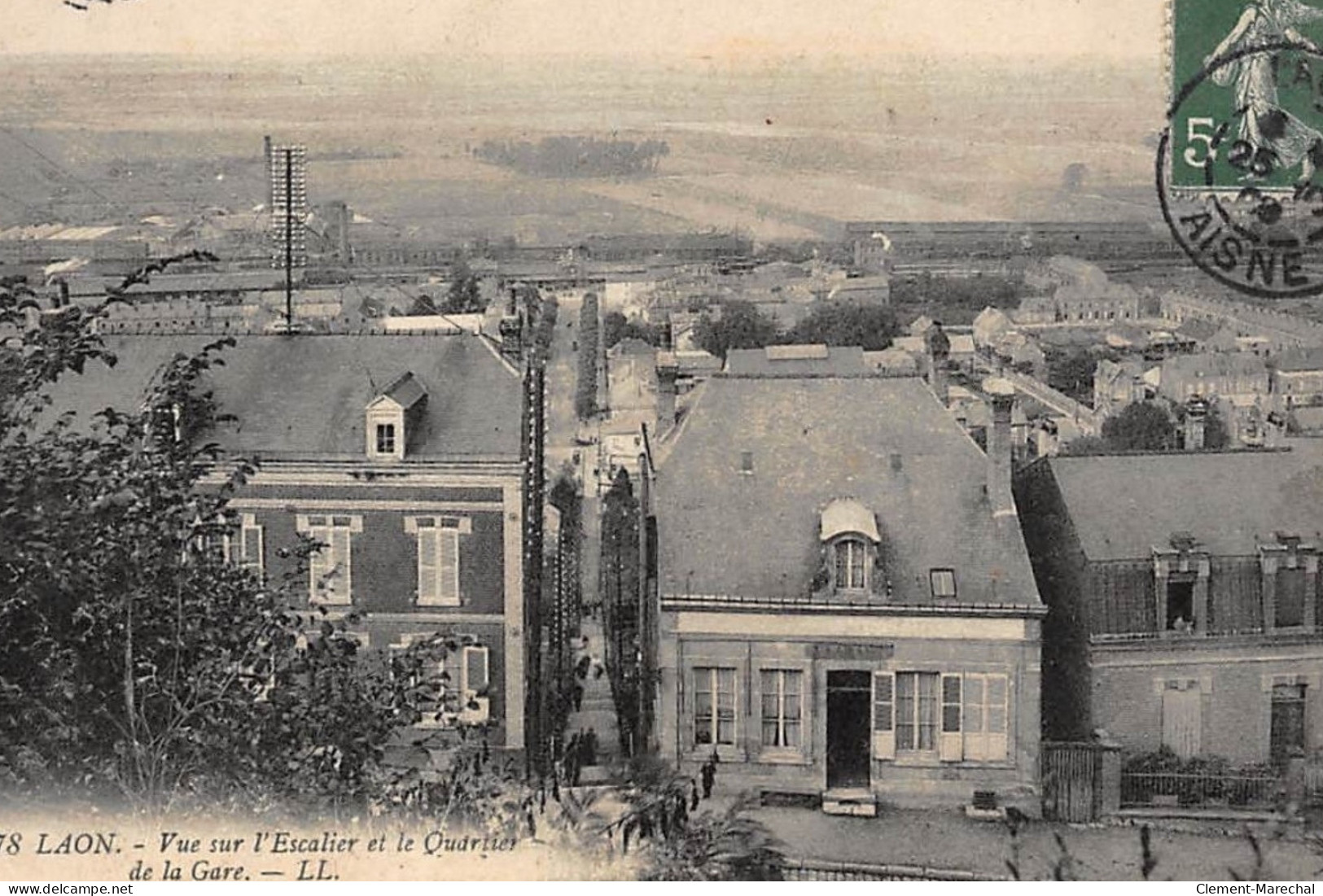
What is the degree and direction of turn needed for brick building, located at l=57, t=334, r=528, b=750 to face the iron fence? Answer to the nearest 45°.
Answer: approximately 90° to its left

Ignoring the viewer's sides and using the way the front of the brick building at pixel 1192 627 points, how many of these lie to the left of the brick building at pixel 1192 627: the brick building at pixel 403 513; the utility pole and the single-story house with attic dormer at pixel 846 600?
0

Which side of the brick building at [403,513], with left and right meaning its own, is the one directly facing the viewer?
front

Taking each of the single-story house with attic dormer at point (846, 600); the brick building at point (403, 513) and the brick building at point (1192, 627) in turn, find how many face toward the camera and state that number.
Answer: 3

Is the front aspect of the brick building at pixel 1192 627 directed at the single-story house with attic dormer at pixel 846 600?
no

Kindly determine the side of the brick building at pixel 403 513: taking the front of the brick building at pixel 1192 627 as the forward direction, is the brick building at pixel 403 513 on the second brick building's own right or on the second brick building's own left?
on the second brick building's own right

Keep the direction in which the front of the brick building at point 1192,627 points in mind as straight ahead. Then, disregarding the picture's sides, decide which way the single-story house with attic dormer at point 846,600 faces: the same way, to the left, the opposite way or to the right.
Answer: the same way

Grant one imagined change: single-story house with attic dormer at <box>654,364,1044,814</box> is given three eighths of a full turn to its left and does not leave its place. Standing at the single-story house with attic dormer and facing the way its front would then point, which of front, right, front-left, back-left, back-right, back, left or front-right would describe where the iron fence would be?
front-right

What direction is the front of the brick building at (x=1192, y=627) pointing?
toward the camera
